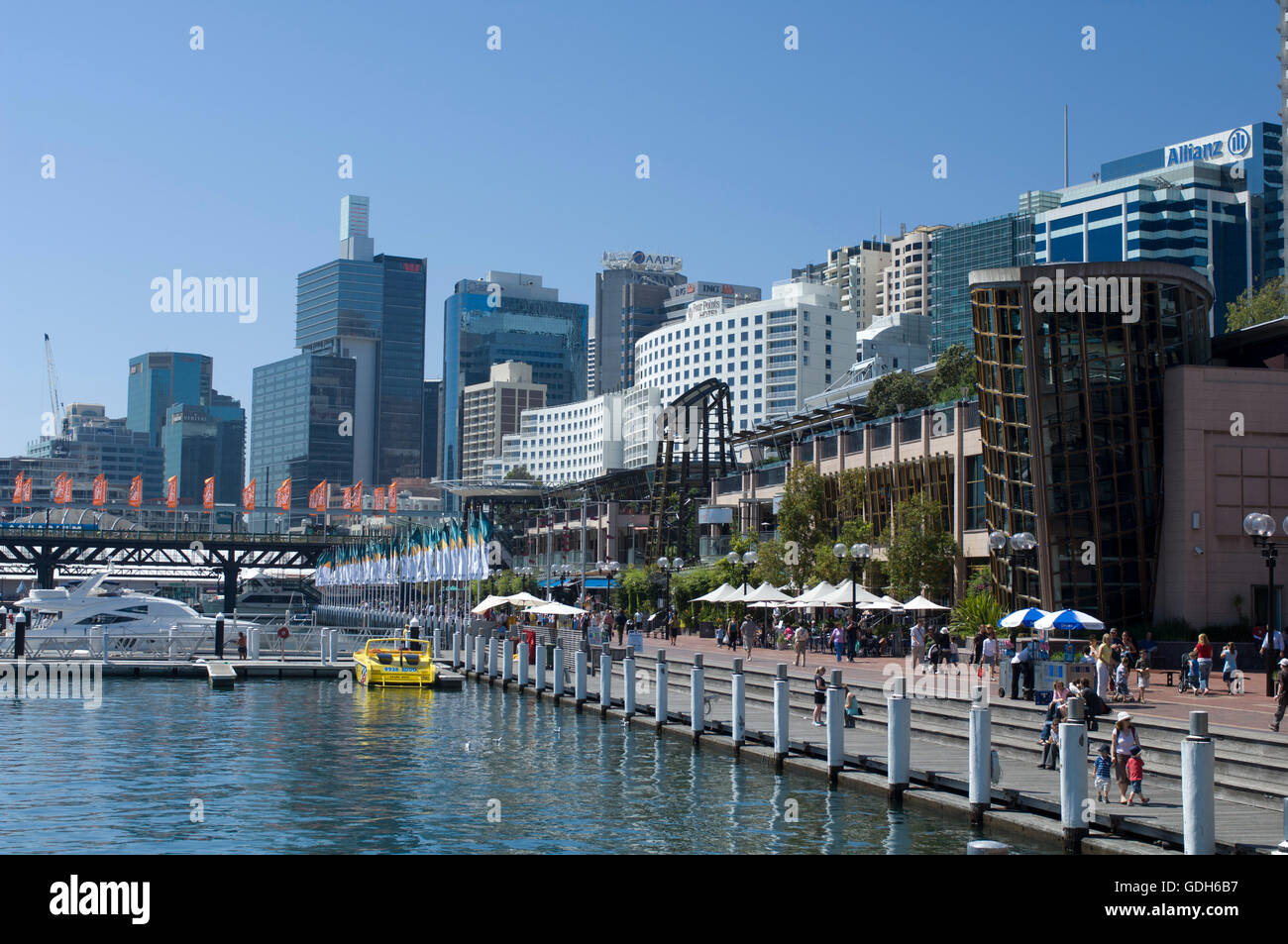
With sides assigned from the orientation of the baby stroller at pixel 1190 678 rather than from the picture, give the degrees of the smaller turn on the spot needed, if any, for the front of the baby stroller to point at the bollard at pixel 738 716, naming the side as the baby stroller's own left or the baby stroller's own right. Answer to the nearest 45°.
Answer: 0° — it already faces it

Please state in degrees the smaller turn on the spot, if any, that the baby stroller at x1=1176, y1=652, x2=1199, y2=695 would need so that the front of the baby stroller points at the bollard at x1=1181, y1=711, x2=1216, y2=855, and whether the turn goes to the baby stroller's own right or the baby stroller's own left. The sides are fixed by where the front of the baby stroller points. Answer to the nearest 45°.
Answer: approximately 135° to the baby stroller's own left

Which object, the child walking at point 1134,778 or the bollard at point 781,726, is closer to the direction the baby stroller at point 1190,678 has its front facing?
the bollard

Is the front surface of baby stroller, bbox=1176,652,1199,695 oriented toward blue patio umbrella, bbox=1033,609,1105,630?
yes

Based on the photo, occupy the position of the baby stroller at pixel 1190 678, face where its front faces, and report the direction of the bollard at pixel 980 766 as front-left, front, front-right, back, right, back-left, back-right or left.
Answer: front-left

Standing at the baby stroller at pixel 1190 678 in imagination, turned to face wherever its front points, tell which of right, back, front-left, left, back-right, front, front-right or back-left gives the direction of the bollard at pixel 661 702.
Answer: front-right

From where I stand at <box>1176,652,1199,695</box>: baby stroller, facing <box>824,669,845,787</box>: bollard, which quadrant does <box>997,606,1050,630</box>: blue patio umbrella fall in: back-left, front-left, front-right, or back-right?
front-right

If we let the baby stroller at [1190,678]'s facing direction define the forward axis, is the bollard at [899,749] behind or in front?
in front

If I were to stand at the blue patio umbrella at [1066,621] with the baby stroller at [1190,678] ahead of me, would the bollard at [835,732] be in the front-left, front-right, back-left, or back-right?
back-right
